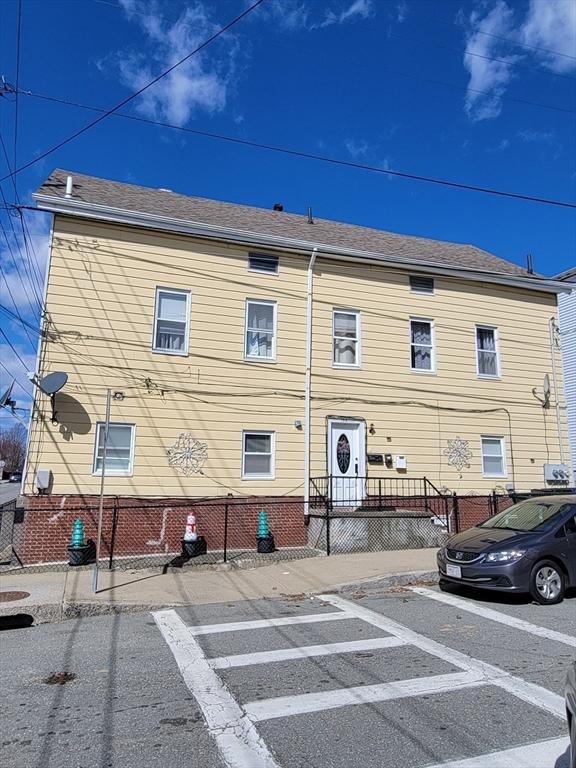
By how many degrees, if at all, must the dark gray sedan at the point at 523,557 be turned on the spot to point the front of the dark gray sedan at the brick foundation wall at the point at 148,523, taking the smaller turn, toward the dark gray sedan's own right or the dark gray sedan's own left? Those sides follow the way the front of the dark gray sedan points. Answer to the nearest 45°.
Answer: approximately 45° to the dark gray sedan's own right

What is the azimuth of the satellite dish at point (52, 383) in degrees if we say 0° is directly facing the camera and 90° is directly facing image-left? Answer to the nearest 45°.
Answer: approximately 45°

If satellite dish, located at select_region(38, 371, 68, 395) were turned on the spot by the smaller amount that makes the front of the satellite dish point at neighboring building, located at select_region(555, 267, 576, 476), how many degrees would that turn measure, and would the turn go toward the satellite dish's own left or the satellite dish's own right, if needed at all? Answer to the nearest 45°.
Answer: approximately 135° to the satellite dish's own left

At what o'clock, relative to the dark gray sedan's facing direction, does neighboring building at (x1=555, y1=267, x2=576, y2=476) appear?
The neighboring building is roughly at 5 o'clock from the dark gray sedan.

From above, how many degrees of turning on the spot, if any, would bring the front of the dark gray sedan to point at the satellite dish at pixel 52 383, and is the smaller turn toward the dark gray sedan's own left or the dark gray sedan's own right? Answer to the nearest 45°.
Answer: approximately 45° to the dark gray sedan's own right

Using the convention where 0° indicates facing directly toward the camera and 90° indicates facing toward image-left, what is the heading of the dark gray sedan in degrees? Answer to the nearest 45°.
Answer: approximately 45°
